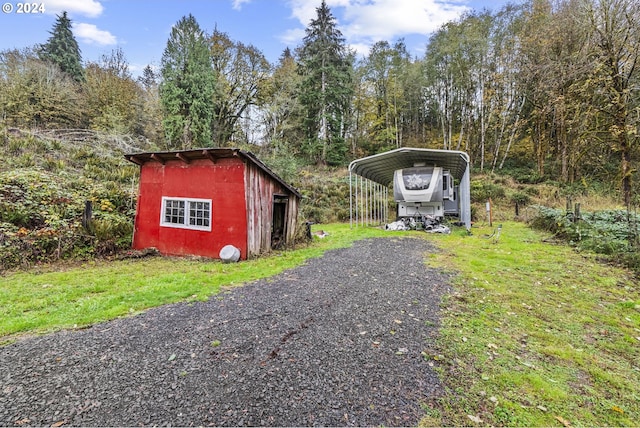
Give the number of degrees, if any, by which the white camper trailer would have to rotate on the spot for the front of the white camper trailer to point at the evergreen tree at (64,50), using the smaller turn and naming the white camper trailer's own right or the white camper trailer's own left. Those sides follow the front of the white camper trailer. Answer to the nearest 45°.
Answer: approximately 90° to the white camper trailer's own right

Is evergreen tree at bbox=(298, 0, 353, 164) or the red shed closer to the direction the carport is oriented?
the red shed

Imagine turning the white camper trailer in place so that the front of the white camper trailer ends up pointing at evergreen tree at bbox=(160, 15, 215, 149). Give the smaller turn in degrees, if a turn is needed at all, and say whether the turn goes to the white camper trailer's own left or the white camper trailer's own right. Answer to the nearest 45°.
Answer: approximately 90° to the white camper trailer's own right

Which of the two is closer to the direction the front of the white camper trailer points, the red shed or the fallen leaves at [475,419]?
the fallen leaves

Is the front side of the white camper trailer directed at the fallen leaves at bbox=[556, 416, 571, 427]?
yes

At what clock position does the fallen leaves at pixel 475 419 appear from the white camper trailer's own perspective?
The fallen leaves is roughly at 12 o'clock from the white camper trailer.

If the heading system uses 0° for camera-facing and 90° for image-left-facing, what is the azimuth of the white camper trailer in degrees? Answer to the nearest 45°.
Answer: approximately 0°

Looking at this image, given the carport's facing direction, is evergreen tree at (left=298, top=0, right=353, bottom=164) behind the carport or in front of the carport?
behind
